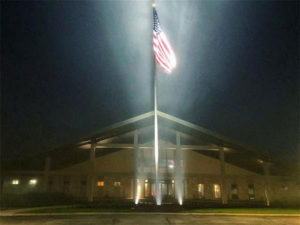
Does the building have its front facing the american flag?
yes

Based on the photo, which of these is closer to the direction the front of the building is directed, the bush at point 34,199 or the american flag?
the american flag

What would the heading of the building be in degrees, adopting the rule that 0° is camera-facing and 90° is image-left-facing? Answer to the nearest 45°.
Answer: approximately 0°
